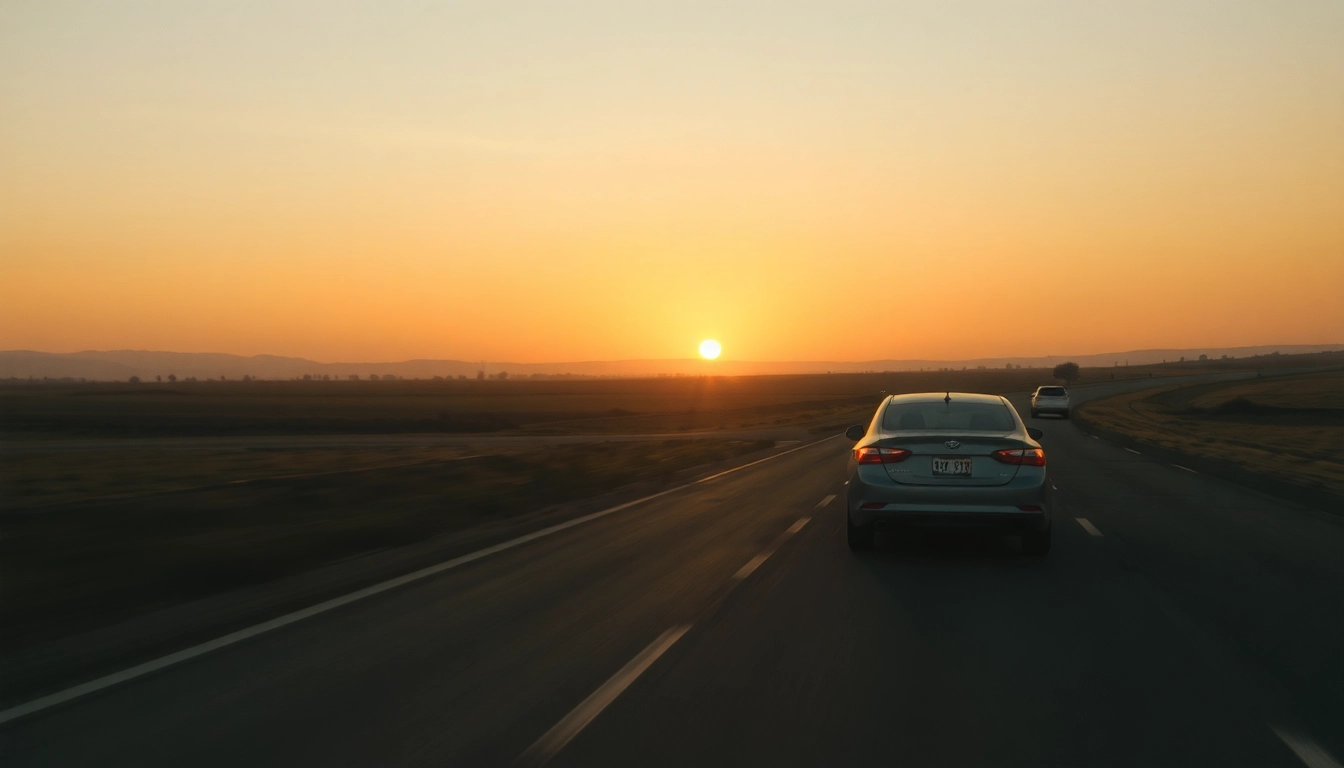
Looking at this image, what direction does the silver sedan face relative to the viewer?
away from the camera
